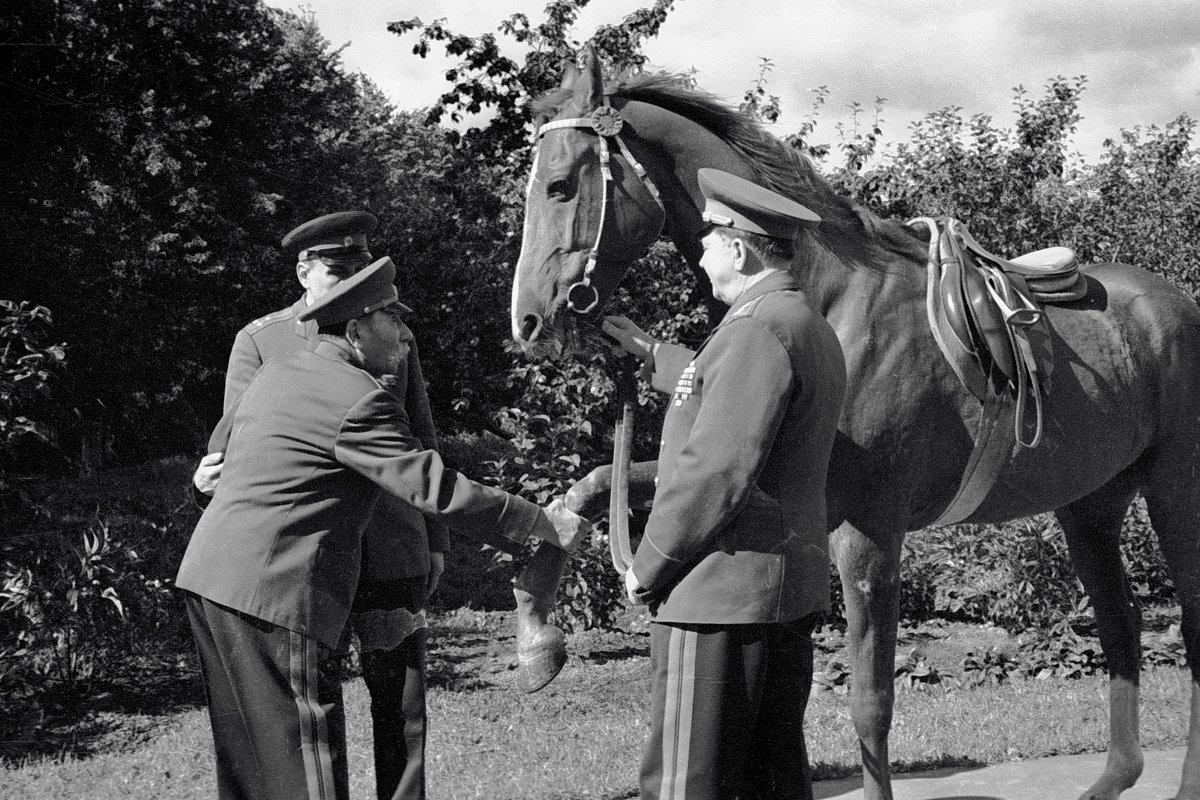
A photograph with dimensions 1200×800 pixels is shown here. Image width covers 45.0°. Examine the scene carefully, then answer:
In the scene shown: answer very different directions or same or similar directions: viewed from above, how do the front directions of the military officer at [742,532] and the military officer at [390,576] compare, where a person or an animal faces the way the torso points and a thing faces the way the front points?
very different directions

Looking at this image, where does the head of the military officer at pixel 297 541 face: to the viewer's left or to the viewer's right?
to the viewer's right

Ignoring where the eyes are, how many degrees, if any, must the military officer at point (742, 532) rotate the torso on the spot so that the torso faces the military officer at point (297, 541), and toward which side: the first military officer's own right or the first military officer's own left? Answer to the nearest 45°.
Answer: approximately 45° to the first military officer's own left

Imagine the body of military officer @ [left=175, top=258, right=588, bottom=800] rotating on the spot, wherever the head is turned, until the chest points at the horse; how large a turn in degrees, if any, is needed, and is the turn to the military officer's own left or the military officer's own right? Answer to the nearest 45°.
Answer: approximately 45° to the military officer's own right

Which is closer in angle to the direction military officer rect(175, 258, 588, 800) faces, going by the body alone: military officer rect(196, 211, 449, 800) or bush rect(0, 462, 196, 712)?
the military officer

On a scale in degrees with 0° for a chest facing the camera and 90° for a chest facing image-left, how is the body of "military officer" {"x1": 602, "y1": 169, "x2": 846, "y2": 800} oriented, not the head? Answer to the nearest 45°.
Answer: approximately 135°

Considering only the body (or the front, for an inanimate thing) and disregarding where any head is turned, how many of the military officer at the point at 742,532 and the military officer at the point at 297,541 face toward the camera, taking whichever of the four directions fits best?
0

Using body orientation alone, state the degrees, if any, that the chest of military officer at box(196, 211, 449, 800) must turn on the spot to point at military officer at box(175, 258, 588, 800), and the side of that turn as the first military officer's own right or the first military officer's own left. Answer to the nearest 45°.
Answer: approximately 45° to the first military officer's own right

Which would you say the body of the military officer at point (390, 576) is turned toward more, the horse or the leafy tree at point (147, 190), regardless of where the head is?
the horse

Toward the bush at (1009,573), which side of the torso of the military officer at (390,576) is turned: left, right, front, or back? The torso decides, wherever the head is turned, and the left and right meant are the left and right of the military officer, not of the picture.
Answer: left

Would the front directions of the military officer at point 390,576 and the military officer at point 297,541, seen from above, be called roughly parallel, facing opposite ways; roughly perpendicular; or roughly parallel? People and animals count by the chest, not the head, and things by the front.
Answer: roughly perpendicular

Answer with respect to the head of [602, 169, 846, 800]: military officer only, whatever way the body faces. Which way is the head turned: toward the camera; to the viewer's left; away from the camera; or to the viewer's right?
to the viewer's left

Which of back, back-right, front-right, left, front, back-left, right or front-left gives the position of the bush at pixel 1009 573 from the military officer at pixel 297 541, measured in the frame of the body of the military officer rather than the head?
front

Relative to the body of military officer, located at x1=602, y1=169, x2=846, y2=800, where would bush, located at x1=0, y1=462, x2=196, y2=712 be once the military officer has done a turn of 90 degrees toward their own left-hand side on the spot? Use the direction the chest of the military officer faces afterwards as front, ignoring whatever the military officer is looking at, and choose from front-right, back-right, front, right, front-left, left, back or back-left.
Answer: right

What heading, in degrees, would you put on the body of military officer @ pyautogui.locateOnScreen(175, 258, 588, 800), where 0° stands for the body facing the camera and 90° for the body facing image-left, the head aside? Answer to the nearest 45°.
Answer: approximately 225°

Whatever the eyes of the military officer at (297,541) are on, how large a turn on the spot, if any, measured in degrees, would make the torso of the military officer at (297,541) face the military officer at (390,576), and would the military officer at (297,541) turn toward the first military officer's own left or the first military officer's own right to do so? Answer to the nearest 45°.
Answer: approximately 45° to the first military officer's own left
